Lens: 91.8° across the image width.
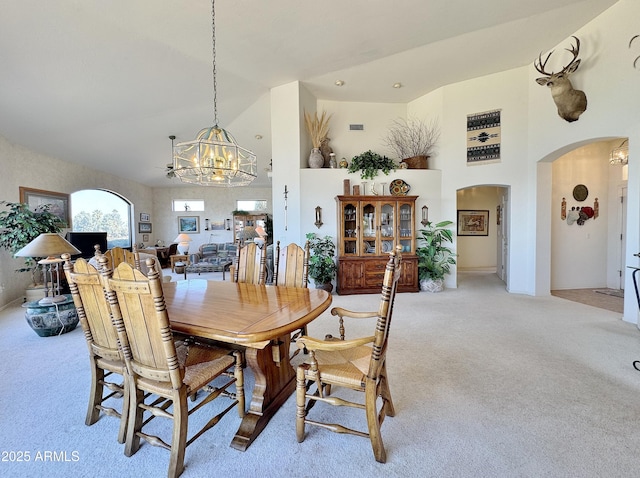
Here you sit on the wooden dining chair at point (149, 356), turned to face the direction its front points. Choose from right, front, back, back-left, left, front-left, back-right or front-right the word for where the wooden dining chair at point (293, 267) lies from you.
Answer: front

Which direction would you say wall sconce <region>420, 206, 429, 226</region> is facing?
toward the camera

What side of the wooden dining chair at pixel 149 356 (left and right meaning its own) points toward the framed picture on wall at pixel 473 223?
front

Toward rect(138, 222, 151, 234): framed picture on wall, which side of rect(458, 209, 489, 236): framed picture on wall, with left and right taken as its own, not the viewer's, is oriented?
right

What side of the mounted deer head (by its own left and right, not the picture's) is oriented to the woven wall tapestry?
right

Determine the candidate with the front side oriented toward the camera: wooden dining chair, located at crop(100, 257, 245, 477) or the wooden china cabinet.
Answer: the wooden china cabinet

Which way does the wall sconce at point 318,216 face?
toward the camera

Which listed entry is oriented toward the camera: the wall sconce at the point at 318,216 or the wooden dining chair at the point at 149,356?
the wall sconce

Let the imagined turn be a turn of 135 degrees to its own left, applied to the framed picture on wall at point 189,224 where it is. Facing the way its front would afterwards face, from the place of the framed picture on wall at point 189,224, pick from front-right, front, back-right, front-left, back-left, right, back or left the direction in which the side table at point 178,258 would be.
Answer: back-right

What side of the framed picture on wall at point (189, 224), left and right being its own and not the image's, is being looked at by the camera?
front

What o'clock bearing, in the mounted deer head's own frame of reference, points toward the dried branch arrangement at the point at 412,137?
The dried branch arrangement is roughly at 2 o'clock from the mounted deer head.

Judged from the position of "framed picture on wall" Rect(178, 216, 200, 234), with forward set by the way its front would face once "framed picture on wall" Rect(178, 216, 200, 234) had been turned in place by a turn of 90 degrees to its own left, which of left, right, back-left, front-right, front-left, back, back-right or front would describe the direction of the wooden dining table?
right

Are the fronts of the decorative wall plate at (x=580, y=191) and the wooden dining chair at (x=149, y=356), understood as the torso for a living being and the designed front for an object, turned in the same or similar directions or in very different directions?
very different directions

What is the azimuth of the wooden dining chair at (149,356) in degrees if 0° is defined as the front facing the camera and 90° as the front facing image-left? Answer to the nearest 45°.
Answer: approximately 225°

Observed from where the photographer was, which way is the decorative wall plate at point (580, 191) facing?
facing the viewer
